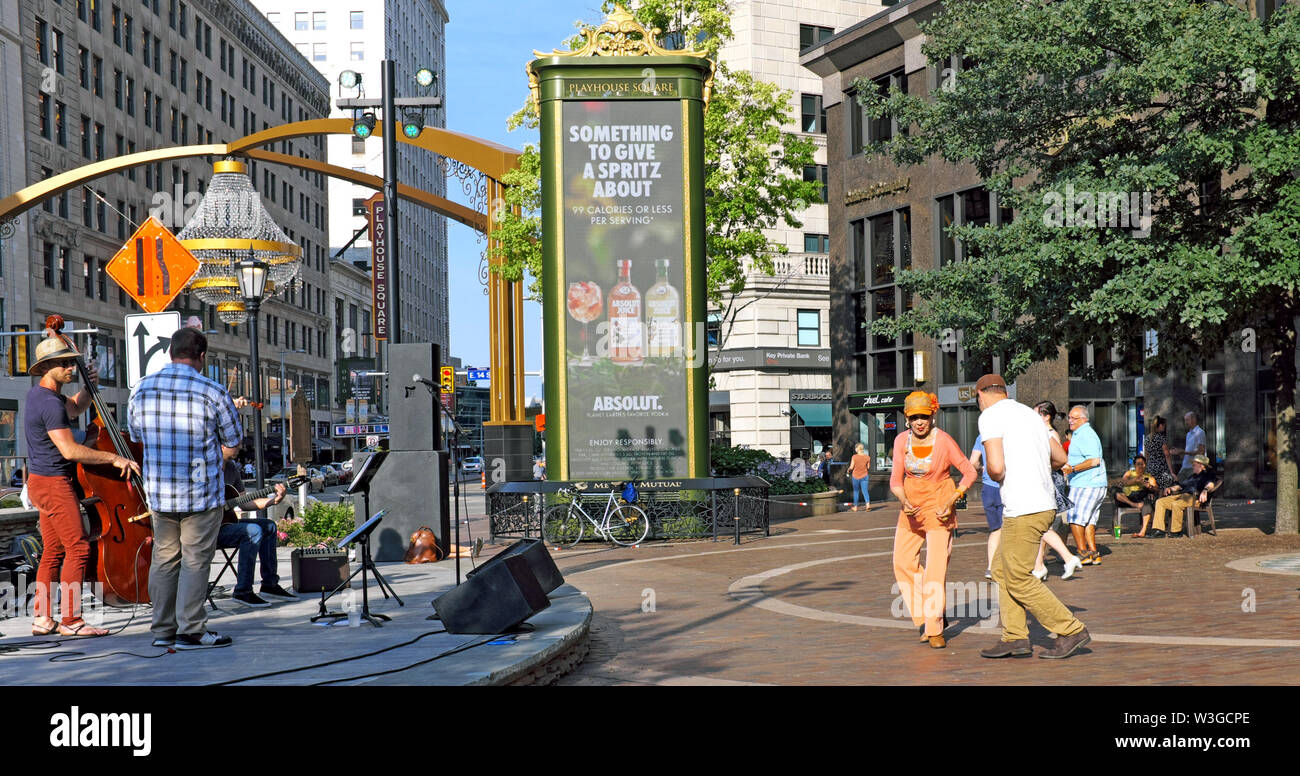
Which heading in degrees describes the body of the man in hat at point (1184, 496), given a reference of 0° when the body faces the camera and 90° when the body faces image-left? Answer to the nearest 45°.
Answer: approximately 45°

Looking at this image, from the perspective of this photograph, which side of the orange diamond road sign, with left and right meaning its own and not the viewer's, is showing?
front

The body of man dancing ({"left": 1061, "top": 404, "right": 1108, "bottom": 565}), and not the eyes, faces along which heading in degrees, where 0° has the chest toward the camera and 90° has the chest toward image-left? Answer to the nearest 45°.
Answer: approximately 45°

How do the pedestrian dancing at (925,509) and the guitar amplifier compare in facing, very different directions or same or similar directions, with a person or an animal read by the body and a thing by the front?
same or similar directions

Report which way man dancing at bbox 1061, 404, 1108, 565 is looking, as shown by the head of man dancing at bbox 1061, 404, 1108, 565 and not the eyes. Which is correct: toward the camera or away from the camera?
toward the camera

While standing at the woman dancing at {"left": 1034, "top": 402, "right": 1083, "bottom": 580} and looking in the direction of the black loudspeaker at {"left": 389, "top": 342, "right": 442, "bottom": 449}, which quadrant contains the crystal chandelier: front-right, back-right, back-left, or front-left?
front-right

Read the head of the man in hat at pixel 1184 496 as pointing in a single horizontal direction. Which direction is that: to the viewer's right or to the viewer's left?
to the viewer's left

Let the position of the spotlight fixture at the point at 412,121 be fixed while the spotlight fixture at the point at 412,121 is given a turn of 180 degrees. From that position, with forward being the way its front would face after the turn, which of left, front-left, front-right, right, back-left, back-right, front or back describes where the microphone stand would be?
back

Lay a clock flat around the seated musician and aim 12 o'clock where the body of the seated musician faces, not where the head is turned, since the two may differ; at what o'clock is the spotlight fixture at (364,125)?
The spotlight fixture is roughly at 8 o'clock from the seated musician.

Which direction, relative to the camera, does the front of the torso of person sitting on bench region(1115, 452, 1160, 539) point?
toward the camera

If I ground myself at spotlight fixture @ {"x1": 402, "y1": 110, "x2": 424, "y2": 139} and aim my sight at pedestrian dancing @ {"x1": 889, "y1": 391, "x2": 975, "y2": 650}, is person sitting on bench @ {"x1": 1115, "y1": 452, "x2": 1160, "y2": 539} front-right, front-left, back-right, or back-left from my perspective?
front-left

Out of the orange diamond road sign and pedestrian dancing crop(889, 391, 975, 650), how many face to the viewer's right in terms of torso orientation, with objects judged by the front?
0

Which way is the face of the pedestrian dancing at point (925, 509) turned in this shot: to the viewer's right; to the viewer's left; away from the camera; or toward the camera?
toward the camera

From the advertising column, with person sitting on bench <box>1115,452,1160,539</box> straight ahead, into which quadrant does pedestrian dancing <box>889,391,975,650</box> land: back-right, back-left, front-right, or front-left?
front-right

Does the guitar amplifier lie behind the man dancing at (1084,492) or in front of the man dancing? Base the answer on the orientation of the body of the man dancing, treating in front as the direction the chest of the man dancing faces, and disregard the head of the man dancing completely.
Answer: in front

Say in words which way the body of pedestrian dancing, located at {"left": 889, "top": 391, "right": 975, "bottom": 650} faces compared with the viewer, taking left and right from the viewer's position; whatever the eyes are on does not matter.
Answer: facing the viewer

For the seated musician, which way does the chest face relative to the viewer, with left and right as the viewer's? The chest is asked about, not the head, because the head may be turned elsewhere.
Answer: facing the viewer and to the right of the viewer

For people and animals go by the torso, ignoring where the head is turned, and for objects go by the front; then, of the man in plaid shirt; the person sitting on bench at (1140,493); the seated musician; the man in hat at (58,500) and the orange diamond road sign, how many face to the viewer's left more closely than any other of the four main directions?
0
